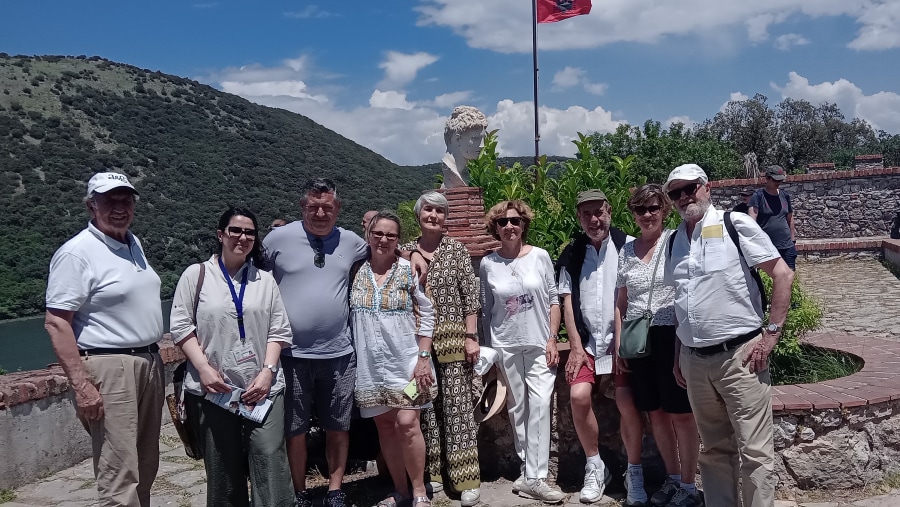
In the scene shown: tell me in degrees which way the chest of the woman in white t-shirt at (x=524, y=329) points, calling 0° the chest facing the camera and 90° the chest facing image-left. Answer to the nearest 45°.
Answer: approximately 0°

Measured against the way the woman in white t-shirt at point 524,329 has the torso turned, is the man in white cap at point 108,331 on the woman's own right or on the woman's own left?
on the woman's own right

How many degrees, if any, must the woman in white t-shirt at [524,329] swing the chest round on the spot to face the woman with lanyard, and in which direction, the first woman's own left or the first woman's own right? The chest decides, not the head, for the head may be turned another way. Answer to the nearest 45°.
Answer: approximately 45° to the first woman's own right

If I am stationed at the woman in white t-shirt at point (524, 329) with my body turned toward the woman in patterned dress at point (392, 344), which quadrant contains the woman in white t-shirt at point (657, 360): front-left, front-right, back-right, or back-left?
back-left

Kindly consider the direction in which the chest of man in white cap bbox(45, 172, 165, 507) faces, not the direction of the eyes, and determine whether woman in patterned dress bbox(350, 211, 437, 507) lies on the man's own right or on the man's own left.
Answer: on the man's own left

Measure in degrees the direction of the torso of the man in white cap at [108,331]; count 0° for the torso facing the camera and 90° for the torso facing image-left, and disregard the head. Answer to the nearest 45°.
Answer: approximately 315°

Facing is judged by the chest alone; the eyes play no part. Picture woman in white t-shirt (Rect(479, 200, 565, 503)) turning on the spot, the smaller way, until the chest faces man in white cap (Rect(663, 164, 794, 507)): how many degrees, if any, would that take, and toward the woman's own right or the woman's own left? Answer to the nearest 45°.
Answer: approximately 45° to the woman's own left

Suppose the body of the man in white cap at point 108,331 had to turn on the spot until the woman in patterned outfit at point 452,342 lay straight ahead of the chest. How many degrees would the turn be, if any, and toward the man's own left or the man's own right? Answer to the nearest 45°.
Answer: approximately 45° to the man's own left

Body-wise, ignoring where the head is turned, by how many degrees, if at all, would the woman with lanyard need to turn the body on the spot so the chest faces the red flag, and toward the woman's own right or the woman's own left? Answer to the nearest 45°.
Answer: approximately 135° to the woman's own left

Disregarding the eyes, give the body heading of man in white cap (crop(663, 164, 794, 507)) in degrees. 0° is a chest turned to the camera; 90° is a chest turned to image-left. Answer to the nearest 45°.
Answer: approximately 45°

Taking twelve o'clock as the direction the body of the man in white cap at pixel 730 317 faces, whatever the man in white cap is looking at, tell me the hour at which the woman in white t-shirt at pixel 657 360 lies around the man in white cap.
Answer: The woman in white t-shirt is roughly at 3 o'clock from the man in white cap.

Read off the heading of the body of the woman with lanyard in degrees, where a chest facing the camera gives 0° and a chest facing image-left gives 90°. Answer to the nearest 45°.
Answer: approximately 0°
